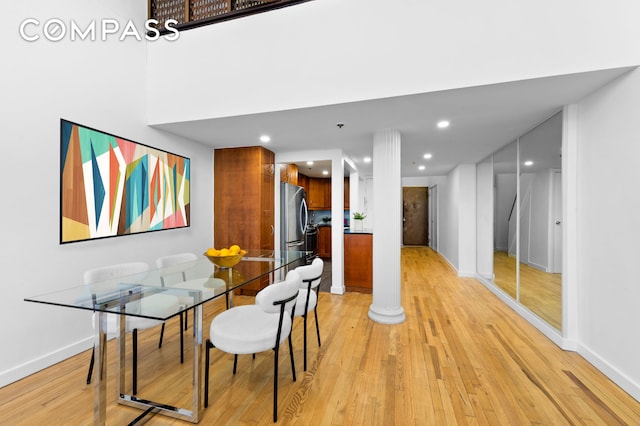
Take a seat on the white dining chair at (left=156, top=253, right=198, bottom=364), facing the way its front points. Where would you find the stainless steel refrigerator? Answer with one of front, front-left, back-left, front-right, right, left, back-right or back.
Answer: left

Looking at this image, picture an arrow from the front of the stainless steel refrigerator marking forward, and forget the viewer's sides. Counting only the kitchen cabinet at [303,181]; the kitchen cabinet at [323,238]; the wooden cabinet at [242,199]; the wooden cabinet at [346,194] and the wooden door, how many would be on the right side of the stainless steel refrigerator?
1

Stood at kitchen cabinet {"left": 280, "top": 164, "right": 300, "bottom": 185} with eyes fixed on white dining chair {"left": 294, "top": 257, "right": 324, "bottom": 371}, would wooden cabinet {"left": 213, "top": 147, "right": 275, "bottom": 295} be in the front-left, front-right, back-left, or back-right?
front-right

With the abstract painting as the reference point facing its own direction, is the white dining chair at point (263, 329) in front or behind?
in front

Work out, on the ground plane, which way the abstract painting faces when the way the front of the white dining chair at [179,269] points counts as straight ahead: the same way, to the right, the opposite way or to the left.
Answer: the same way

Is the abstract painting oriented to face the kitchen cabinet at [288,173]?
no

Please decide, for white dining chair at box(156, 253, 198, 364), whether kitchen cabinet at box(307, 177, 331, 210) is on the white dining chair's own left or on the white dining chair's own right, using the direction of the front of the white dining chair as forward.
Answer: on the white dining chair's own left

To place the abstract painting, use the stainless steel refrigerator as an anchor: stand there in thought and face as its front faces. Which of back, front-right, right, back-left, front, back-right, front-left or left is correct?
right

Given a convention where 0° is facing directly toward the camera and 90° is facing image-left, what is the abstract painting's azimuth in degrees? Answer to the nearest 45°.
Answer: approximately 315°

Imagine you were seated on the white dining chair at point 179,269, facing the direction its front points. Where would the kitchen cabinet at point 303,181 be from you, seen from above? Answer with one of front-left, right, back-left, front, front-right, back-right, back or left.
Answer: left

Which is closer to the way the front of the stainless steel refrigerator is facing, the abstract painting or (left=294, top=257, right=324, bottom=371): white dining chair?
the white dining chair

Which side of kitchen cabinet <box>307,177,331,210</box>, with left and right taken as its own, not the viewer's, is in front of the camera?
front

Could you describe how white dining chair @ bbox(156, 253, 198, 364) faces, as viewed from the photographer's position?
facing the viewer and to the right of the viewer

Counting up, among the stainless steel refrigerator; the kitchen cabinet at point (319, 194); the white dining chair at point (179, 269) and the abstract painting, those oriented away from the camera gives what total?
0

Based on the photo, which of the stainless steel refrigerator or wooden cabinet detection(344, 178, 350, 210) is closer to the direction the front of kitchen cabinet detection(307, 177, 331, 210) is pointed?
the stainless steel refrigerator

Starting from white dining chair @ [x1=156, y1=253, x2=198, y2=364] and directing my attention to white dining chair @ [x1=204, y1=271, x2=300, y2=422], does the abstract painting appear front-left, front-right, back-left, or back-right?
back-right
